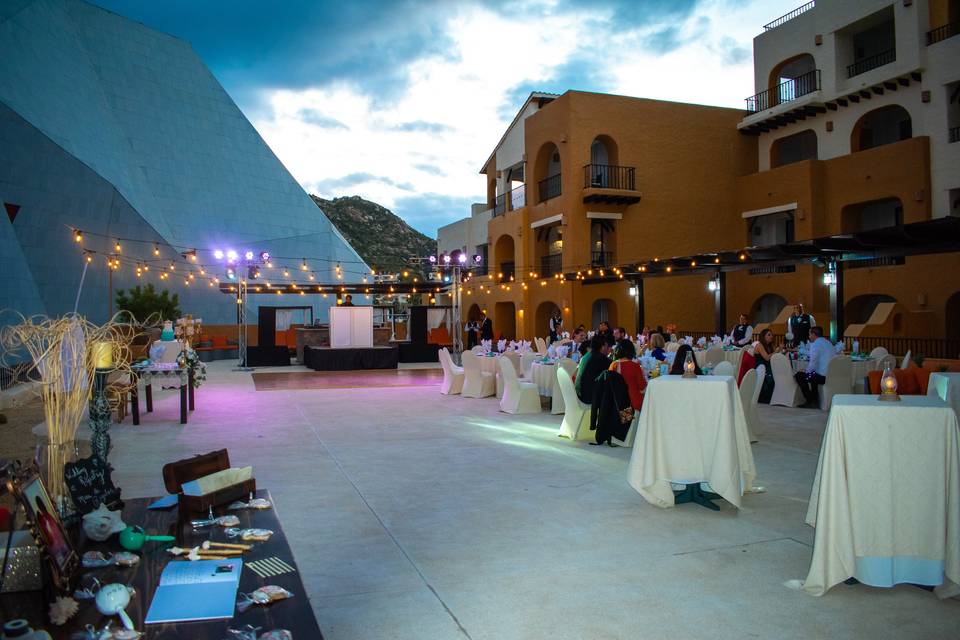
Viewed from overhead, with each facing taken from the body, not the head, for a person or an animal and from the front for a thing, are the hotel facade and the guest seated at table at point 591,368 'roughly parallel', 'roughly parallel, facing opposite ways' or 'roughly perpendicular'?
roughly parallel, facing opposite ways

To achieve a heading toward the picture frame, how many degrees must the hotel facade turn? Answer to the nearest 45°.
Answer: approximately 45° to its left

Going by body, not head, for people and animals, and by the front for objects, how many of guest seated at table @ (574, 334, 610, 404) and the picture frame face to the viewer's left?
0

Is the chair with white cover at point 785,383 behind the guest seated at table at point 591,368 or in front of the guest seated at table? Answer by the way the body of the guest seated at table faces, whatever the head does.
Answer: in front

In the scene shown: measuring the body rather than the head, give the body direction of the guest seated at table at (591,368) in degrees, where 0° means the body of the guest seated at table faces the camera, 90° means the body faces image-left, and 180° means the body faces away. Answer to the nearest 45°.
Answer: approximately 225°

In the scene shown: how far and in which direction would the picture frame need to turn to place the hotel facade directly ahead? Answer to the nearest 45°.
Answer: approximately 90° to its left

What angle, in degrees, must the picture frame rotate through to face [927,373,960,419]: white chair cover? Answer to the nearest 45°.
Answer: approximately 45° to its left

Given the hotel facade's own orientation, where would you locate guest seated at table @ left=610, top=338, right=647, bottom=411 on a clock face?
The guest seated at table is roughly at 11 o'clock from the hotel facade.

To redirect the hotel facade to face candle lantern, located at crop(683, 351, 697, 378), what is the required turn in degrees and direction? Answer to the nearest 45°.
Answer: approximately 45° to its left

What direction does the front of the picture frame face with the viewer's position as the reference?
facing the viewer and to the right of the viewer

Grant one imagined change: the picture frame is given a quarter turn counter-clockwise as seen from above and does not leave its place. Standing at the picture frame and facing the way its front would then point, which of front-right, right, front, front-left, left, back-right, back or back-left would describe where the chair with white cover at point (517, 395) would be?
front

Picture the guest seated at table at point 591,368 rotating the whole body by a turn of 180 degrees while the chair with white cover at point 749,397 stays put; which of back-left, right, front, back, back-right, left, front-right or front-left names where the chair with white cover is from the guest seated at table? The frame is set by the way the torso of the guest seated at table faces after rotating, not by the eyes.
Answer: back-left

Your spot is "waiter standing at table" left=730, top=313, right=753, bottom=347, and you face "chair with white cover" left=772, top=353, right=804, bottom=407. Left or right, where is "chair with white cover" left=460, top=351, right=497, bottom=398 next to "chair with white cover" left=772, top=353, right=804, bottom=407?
right

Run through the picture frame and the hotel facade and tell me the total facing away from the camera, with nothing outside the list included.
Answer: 0

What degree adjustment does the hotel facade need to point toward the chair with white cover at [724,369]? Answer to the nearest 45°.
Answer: approximately 45° to its left
